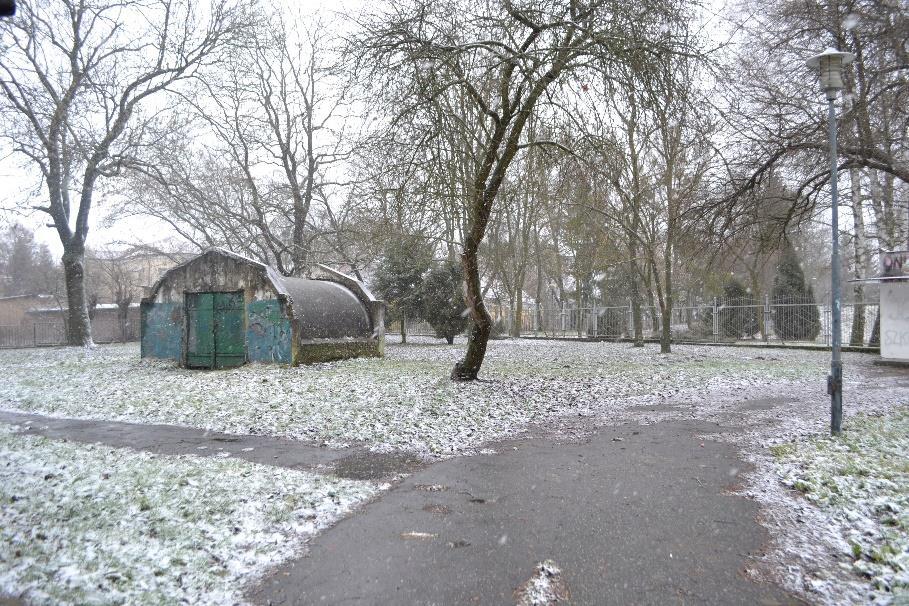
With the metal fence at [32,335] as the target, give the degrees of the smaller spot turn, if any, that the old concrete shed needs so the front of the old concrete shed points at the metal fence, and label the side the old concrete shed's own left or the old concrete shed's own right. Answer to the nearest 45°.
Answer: approximately 90° to the old concrete shed's own right

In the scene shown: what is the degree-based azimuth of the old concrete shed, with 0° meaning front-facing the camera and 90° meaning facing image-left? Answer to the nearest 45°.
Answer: approximately 45°

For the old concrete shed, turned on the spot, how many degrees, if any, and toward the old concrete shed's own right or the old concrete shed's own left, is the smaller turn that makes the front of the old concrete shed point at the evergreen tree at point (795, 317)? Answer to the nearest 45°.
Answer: approximately 135° to the old concrete shed's own left

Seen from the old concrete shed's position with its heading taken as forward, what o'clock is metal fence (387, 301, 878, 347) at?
The metal fence is roughly at 7 o'clock from the old concrete shed.

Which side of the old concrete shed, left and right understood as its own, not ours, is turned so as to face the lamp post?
left

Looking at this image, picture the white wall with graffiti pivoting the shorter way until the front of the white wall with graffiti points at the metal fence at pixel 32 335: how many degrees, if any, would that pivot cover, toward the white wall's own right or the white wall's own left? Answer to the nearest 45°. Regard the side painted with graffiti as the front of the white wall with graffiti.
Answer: approximately 90° to the white wall's own right

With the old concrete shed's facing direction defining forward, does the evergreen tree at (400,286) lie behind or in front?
behind
